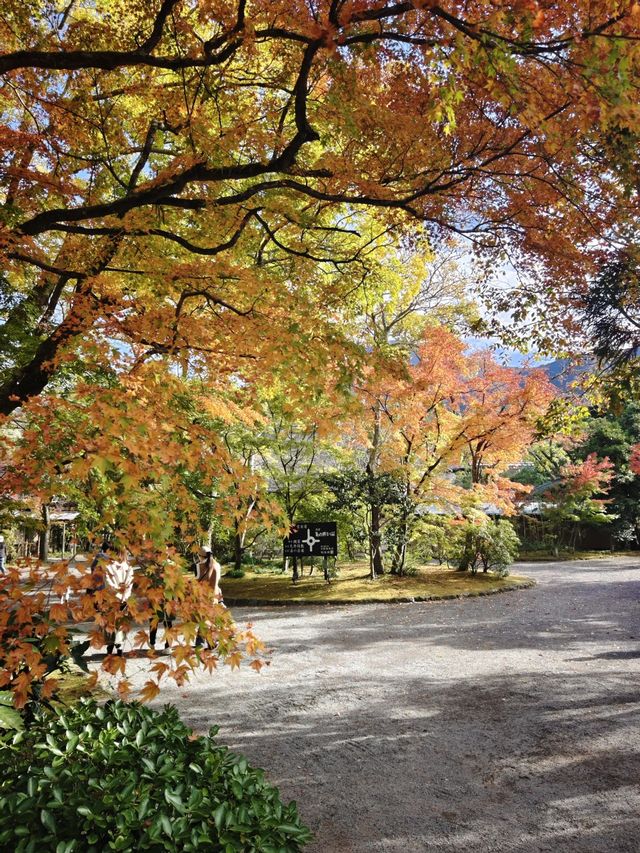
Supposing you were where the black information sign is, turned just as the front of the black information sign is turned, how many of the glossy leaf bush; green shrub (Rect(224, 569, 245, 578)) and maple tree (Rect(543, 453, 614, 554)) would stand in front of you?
1

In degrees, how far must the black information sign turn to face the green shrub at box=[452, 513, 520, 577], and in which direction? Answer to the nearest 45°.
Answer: approximately 90° to its left

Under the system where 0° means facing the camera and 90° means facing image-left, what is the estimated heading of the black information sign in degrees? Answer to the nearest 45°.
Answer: approximately 0°

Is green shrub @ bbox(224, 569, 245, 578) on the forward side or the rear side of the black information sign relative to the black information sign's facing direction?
on the rear side

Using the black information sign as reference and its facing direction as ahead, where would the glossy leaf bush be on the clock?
The glossy leaf bush is roughly at 12 o'clock from the black information sign.

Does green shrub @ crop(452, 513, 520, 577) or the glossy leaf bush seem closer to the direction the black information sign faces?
the glossy leaf bush

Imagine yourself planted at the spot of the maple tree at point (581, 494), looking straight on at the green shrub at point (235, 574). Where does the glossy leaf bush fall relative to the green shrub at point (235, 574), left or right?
left

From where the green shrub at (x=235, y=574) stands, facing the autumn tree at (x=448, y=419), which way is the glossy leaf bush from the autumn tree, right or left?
right

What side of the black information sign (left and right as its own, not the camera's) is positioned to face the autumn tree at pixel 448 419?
left
